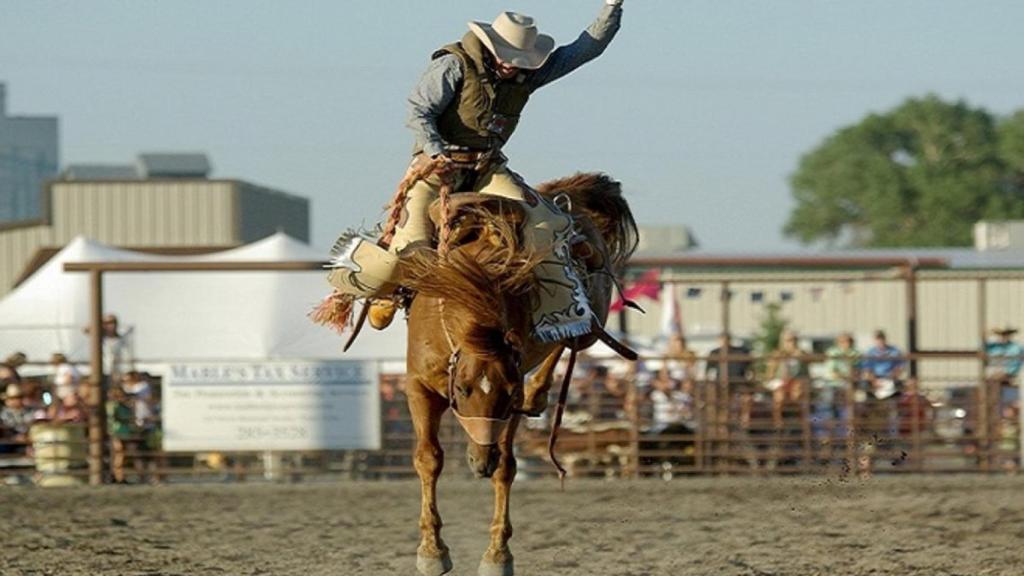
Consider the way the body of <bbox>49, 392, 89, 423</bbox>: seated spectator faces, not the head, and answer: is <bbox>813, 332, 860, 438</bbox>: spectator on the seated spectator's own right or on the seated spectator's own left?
on the seated spectator's own left

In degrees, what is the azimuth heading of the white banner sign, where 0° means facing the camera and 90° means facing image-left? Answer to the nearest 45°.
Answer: approximately 0°

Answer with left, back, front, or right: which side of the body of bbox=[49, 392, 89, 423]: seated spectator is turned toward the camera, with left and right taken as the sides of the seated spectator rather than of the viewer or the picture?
front

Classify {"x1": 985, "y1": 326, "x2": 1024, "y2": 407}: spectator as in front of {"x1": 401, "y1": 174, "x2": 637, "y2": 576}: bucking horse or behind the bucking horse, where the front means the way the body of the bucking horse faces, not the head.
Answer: behind

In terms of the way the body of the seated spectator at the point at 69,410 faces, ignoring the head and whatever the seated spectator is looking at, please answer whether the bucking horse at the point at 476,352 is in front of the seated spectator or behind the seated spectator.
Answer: in front

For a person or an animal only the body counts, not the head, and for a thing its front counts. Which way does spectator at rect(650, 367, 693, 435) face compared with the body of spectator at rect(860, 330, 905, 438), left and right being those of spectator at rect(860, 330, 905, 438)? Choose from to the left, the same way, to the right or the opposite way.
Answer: the same way

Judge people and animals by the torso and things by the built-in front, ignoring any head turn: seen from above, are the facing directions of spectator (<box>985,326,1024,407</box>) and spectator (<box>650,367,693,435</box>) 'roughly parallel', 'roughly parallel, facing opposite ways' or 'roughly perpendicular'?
roughly parallel

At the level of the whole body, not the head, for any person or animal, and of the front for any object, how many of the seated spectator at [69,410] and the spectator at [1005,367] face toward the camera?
2

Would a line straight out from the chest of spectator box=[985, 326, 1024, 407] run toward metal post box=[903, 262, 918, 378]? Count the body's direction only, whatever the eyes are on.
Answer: no

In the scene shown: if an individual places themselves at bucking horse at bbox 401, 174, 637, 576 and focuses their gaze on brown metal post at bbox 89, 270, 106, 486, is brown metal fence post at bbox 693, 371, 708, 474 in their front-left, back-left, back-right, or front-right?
front-right

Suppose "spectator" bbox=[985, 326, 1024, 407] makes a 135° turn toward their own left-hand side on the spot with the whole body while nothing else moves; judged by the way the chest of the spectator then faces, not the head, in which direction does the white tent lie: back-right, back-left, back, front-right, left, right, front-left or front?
back-left

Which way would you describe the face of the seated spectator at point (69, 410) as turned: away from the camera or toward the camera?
toward the camera

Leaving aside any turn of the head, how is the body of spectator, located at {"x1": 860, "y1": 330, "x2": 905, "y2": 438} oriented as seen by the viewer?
toward the camera

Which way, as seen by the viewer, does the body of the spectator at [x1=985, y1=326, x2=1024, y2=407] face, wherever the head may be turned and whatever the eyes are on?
toward the camera

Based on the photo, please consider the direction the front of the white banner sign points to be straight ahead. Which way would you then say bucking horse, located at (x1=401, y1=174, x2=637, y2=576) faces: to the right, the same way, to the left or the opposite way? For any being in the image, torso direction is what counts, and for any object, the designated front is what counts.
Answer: the same way

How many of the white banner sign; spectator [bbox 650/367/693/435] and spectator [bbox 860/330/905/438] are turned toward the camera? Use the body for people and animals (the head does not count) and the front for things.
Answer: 3

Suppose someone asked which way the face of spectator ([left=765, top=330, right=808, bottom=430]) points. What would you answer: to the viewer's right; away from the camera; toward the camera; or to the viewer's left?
toward the camera

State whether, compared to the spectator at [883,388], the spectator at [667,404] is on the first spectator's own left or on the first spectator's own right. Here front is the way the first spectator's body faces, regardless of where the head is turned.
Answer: on the first spectator's own right
